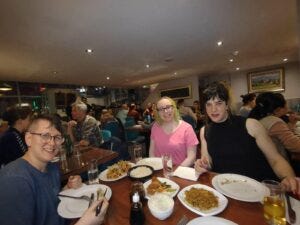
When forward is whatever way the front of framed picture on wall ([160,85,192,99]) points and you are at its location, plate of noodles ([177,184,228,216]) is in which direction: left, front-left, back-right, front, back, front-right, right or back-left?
front-left

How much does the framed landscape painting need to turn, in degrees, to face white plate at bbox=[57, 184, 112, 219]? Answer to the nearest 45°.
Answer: approximately 45° to its left

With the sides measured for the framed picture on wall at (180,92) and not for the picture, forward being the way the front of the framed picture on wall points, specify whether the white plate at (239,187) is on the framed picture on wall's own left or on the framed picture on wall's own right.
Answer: on the framed picture on wall's own left

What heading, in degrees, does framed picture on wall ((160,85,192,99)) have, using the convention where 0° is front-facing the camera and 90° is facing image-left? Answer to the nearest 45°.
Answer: approximately 45°

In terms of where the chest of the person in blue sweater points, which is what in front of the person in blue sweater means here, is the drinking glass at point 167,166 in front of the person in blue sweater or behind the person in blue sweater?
in front

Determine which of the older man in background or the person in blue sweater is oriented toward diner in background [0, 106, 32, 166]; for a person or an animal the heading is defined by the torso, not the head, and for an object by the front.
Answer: the older man in background

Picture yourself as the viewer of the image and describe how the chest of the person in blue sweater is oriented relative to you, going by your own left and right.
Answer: facing the viewer and to the right of the viewer

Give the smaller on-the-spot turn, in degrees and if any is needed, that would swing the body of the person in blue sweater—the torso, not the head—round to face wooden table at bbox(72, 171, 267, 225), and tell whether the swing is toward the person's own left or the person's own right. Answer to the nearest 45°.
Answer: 0° — they already face it

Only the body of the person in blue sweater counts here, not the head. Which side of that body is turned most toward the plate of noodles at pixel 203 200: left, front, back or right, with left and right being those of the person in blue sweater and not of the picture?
front

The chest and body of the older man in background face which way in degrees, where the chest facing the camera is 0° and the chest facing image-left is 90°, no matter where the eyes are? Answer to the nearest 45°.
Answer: approximately 45°

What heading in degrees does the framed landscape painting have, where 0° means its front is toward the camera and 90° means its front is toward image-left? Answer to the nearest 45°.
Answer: approximately 45°

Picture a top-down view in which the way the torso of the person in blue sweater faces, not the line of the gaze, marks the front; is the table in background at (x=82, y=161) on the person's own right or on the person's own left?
on the person's own left

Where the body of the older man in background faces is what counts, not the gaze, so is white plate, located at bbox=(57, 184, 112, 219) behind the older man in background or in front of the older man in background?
in front
